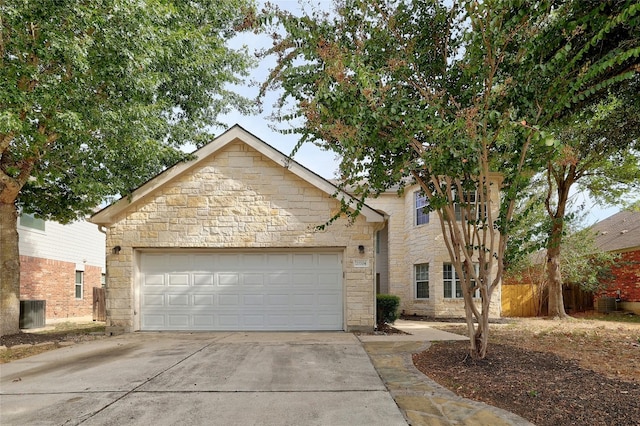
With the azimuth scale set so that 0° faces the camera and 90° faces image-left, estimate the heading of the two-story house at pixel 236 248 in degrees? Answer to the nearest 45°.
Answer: approximately 0°

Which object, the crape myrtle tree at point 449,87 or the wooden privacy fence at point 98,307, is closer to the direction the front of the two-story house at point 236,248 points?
the crape myrtle tree

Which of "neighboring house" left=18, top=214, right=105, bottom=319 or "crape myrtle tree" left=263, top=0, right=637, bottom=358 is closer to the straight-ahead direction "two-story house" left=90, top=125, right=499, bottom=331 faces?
the crape myrtle tree

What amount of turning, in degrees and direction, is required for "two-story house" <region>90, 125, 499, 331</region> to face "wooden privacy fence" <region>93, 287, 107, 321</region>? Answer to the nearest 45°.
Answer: approximately 135° to its right

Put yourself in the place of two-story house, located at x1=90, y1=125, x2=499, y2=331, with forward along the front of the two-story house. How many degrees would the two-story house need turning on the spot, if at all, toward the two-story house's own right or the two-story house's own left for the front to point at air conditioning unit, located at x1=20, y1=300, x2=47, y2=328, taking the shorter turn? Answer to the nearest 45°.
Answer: approximately 135° to the two-story house's own right

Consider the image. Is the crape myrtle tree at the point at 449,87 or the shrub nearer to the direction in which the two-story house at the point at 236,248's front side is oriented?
the crape myrtle tree
